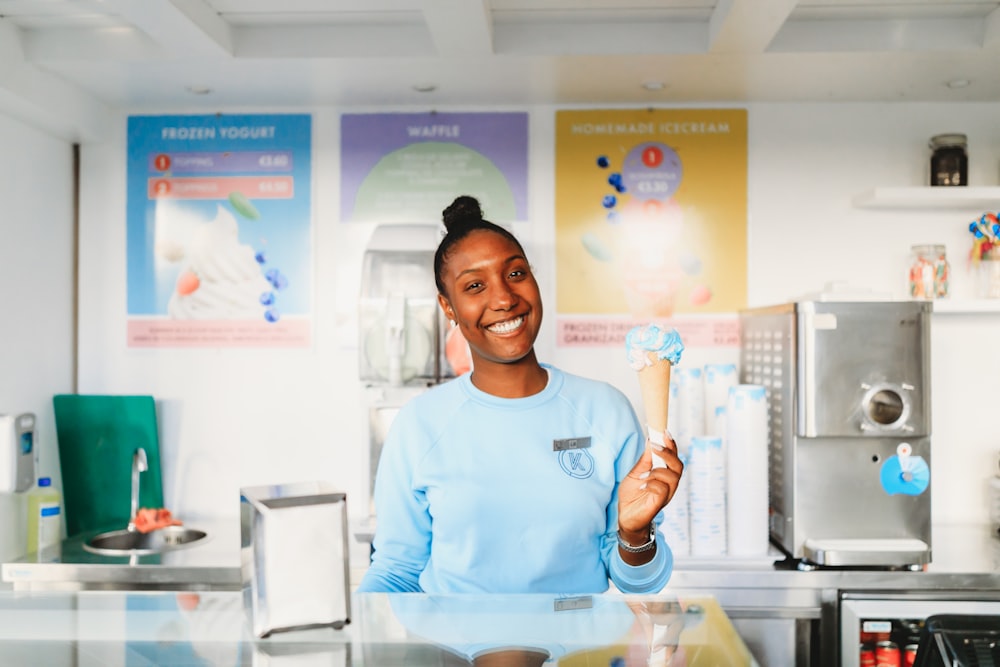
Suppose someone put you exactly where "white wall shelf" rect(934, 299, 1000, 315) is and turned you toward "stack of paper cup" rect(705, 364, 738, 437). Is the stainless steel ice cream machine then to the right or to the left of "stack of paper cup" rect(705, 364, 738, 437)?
left

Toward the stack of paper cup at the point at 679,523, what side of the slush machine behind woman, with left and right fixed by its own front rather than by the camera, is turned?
left

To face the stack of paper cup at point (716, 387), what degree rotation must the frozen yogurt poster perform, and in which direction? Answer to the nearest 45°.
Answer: approximately 45° to its left
